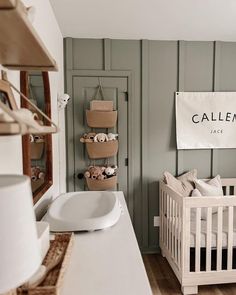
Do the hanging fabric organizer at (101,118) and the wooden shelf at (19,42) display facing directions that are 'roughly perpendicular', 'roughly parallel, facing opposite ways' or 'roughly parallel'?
roughly perpendicular

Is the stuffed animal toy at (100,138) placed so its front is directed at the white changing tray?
yes

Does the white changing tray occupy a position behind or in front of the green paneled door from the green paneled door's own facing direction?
in front

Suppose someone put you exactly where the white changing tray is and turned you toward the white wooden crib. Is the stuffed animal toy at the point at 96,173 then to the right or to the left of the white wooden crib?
left

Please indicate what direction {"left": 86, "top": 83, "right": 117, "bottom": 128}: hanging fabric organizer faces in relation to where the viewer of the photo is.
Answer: facing the viewer

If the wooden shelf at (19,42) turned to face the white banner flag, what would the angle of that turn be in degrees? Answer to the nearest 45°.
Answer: approximately 45° to its left

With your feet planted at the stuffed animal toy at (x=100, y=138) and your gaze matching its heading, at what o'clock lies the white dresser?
The white dresser is roughly at 12 o'clock from the stuffed animal toy.

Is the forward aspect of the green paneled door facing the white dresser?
yes

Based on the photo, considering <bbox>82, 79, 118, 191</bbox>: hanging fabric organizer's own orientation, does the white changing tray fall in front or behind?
in front

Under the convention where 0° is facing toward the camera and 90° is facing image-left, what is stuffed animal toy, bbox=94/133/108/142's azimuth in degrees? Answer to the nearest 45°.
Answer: approximately 0°

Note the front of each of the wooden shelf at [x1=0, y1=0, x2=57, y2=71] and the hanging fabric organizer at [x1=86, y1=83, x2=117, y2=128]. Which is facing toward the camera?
the hanging fabric organizer

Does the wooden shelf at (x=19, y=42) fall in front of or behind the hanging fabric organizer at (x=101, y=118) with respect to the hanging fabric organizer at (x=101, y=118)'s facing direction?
in front

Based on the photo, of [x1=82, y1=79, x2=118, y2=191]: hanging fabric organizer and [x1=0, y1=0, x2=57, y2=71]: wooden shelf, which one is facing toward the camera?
the hanging fabric organizer
